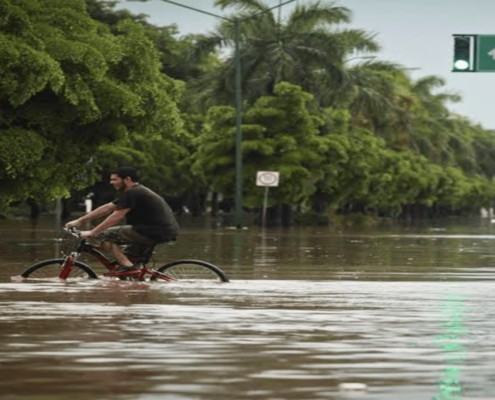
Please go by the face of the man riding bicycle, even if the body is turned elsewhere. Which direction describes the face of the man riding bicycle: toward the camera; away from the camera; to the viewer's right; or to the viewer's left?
to the viewer's left

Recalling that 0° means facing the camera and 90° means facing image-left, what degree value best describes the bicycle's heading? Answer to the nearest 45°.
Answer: approximately 90°

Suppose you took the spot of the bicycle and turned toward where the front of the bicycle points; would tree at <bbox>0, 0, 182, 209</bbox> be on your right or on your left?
on your right

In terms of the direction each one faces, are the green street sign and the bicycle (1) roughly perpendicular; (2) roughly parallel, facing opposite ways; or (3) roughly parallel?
roughly perpendicular

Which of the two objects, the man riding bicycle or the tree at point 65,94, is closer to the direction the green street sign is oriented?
the man riding bicycle

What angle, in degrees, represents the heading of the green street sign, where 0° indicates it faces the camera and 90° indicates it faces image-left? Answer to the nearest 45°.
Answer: approximately 0°

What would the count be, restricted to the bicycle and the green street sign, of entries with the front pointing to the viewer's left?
1

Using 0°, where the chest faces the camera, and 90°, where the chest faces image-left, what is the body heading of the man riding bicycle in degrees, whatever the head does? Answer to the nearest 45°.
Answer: approximately 90°

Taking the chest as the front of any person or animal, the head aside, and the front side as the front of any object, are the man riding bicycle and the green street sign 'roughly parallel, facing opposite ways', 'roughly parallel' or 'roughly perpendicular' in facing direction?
roughly perpendicular

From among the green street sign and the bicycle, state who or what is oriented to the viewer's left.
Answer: the bicycle
